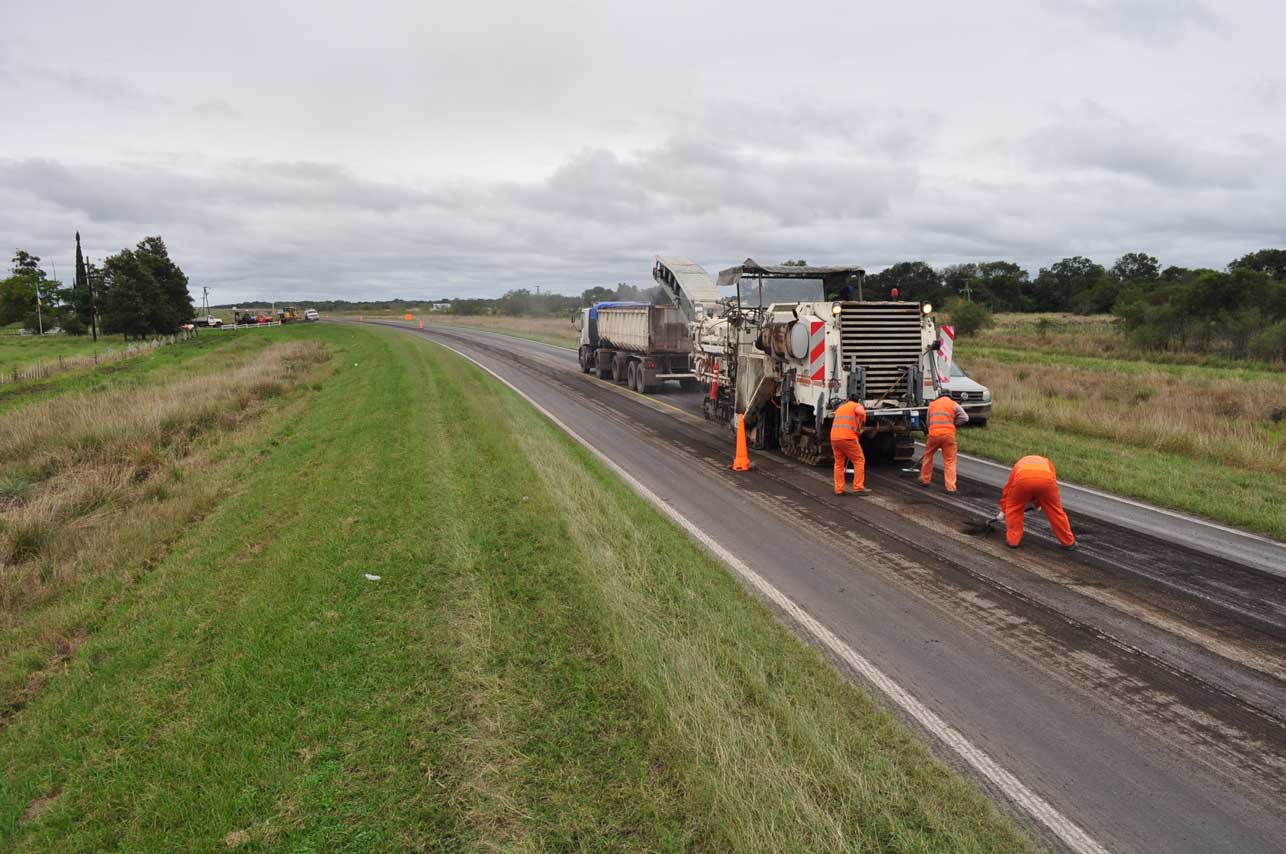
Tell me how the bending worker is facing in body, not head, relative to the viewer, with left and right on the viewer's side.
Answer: facing away from the viewer

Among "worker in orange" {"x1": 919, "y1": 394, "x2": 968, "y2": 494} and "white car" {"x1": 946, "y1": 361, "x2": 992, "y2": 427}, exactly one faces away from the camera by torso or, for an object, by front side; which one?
the worker in orange

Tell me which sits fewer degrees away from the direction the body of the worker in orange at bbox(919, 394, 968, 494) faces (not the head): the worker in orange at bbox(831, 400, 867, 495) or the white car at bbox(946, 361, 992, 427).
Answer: the white car

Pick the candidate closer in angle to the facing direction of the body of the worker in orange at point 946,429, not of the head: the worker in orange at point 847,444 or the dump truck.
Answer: the dump truck

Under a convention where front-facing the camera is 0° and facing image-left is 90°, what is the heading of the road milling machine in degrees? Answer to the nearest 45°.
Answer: approximately 135°

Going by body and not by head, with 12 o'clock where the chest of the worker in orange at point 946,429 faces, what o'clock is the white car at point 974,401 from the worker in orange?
The white car is roughly at 12 o'clock from the worker in orange.

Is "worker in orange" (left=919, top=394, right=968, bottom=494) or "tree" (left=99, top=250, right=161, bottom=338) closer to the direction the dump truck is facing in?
the tree

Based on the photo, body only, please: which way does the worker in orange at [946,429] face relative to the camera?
away from the camera

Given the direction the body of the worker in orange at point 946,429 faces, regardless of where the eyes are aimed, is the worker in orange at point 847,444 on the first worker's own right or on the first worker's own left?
on the first worker's own left
